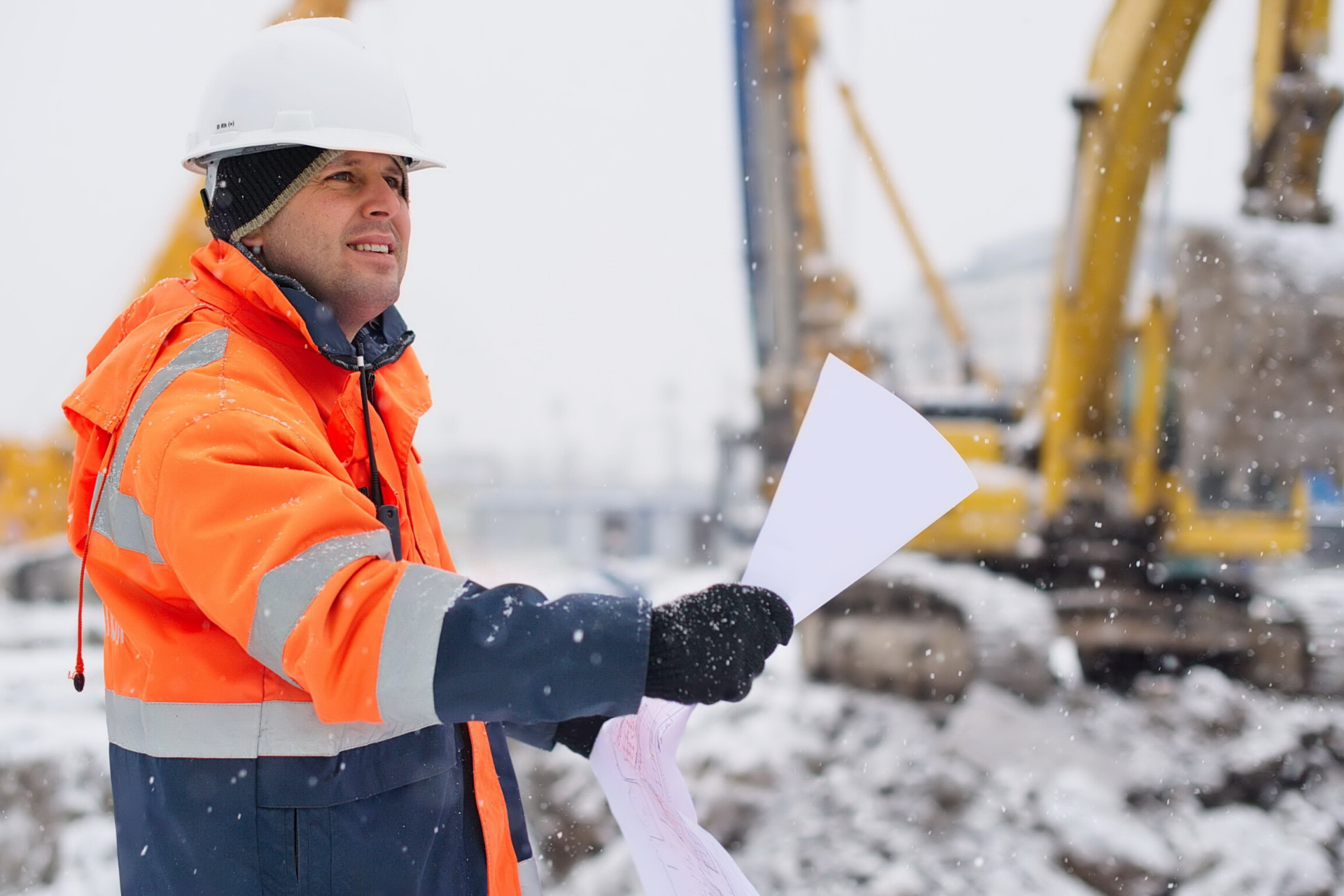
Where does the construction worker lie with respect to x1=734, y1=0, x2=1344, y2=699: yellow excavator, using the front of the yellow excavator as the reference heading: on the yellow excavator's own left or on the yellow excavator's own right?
on the yellow excavator's own right
